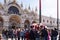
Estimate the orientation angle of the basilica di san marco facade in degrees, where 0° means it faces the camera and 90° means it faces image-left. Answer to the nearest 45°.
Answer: approximately 315°
